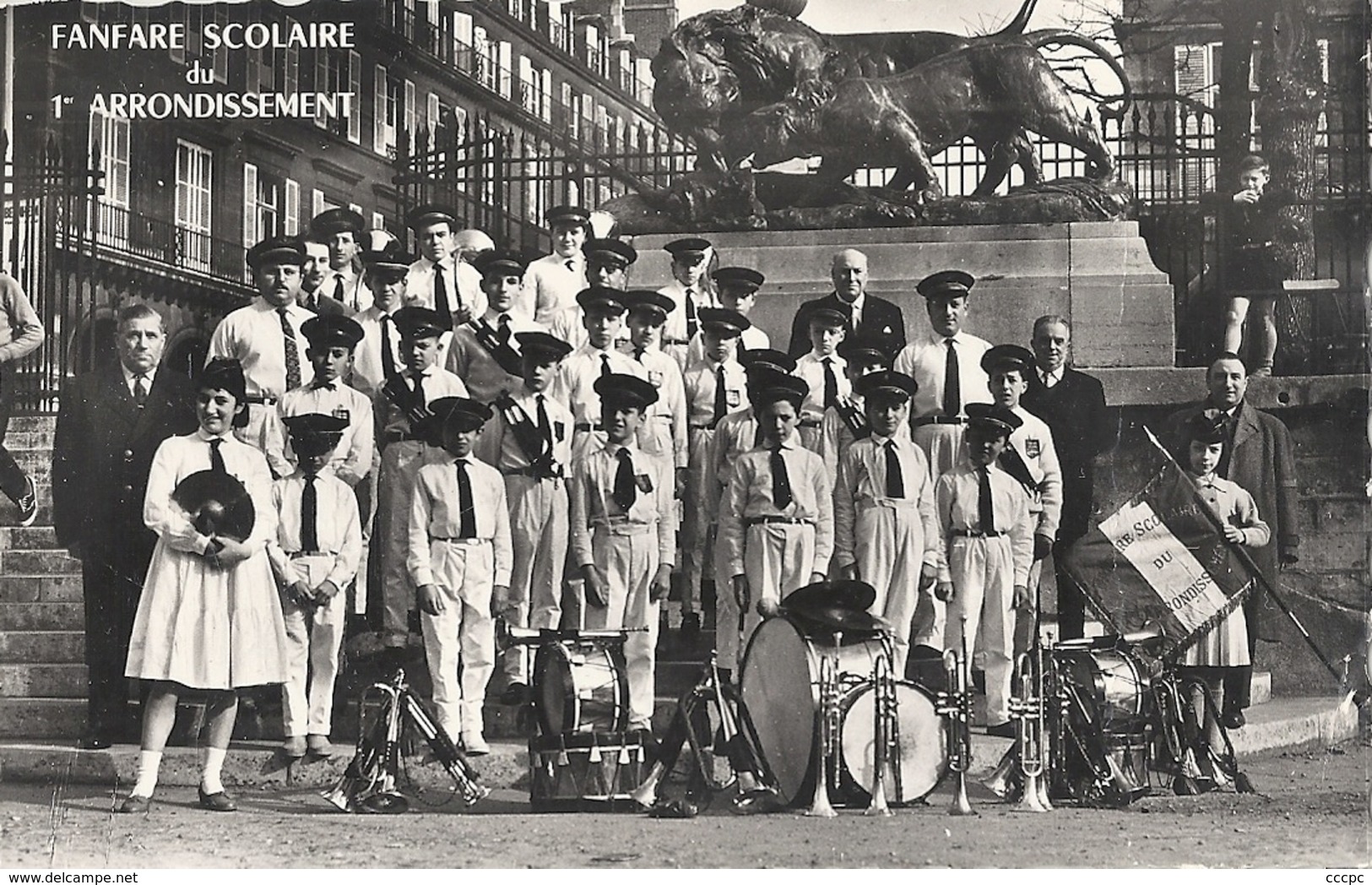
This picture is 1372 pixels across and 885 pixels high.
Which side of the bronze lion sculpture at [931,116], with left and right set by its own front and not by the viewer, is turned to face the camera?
left

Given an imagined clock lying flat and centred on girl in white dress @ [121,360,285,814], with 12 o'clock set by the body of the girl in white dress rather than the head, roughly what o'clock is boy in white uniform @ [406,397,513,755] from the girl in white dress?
The boy in white uniform is roughly at 9 o'clock from the girl in white dress.

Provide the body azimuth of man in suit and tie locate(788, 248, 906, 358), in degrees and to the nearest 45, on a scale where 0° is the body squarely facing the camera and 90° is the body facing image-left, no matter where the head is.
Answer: approximately 0°

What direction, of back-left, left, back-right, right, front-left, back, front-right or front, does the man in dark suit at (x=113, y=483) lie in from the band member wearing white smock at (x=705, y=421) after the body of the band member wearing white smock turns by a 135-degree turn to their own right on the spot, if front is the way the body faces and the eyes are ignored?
front-left

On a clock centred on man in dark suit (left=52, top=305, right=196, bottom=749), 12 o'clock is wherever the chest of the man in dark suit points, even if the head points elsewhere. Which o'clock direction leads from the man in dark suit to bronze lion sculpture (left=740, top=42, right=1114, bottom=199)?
The bronze lion sculpture is roughly at 9 o'clock from the man in dark suit.

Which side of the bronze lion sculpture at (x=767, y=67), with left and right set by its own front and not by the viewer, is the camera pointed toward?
left

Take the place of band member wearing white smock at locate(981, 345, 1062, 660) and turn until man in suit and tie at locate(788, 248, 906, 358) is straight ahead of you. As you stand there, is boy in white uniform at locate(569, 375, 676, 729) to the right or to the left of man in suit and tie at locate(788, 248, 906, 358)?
left

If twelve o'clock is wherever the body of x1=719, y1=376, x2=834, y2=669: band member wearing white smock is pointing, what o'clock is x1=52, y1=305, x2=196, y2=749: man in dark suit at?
The man in dark suit is roughly at 3 o'clock from the band member wearing white smock.
